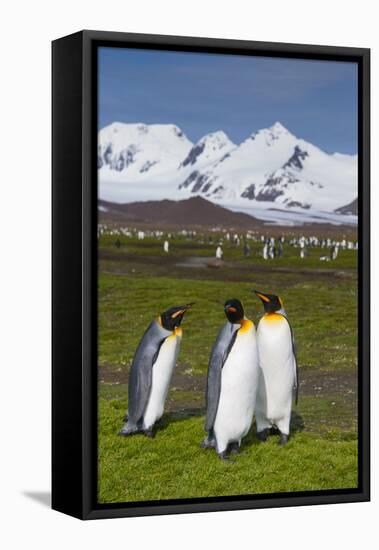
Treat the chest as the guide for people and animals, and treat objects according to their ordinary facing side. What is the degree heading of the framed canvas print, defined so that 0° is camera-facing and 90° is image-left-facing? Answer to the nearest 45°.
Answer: approximately 315°
